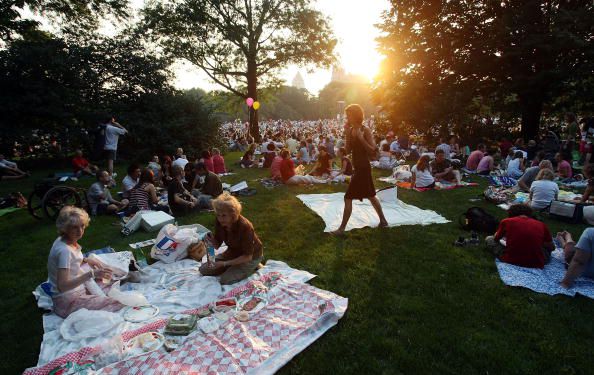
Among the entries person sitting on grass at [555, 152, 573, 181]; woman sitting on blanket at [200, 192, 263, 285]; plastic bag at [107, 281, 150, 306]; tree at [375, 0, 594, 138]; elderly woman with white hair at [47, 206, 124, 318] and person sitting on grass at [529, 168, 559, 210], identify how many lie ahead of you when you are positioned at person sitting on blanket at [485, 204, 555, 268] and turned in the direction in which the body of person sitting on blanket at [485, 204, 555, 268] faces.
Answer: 3

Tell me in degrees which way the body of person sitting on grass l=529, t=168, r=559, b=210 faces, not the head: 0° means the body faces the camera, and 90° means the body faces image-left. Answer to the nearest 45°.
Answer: approximately 180°

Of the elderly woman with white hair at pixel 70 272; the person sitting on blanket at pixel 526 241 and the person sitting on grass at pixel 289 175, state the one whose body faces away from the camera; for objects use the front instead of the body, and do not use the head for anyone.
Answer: the person sitting on blanket at pixel 526 241

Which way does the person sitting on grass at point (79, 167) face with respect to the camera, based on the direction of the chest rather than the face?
to the viewer's right

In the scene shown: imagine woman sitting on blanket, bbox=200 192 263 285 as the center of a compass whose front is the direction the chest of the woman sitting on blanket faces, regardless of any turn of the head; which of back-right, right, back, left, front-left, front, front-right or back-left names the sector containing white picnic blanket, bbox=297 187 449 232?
back

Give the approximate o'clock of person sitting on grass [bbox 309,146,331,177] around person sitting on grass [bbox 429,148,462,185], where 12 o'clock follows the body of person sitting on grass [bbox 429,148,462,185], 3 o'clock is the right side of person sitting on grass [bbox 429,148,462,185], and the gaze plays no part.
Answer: person sitting on grass [bbox 309,146,331,177] is roughly at 4 o'clock from person sitting on grass [bbox 429,148,462,185].

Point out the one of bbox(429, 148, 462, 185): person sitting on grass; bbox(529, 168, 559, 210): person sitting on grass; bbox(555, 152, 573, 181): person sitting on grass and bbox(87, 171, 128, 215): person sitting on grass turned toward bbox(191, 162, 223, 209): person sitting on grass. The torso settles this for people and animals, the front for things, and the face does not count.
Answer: bbox(87, 171, 128, 215): person sitting on grass

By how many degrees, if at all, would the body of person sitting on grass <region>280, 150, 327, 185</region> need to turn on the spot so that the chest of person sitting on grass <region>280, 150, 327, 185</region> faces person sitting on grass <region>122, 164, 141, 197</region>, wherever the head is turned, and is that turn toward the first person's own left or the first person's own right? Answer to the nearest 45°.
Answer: approximately 135° to the first person's own right

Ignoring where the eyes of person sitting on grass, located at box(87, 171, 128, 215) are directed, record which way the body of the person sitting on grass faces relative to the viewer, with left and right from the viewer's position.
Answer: facing to the right of the viewer

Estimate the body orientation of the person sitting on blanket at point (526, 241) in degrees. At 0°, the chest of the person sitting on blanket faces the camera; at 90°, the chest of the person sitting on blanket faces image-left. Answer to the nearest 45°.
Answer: approximately 180°

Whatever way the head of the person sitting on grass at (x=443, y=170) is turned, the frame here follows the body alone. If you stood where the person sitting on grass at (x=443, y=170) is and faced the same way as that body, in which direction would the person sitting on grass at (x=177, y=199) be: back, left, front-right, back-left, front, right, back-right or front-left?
right

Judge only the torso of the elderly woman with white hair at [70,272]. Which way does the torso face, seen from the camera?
to the viewer's right
